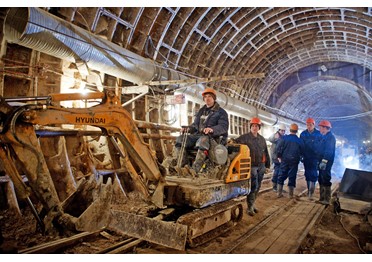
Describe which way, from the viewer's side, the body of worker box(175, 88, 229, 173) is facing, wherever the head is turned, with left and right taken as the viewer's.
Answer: facing the viewer and to the left of the viewer

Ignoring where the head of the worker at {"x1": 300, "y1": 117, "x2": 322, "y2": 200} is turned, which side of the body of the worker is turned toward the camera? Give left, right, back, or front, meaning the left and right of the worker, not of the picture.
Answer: front

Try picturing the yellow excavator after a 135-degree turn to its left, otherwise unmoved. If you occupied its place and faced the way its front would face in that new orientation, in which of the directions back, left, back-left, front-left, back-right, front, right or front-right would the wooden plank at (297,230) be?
front

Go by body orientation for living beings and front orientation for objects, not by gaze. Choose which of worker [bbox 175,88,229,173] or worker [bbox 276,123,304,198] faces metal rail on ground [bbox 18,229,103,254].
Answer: worker [bbox 175,88,229,173]

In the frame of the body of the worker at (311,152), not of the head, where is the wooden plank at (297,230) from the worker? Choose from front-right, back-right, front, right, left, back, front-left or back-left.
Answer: front
